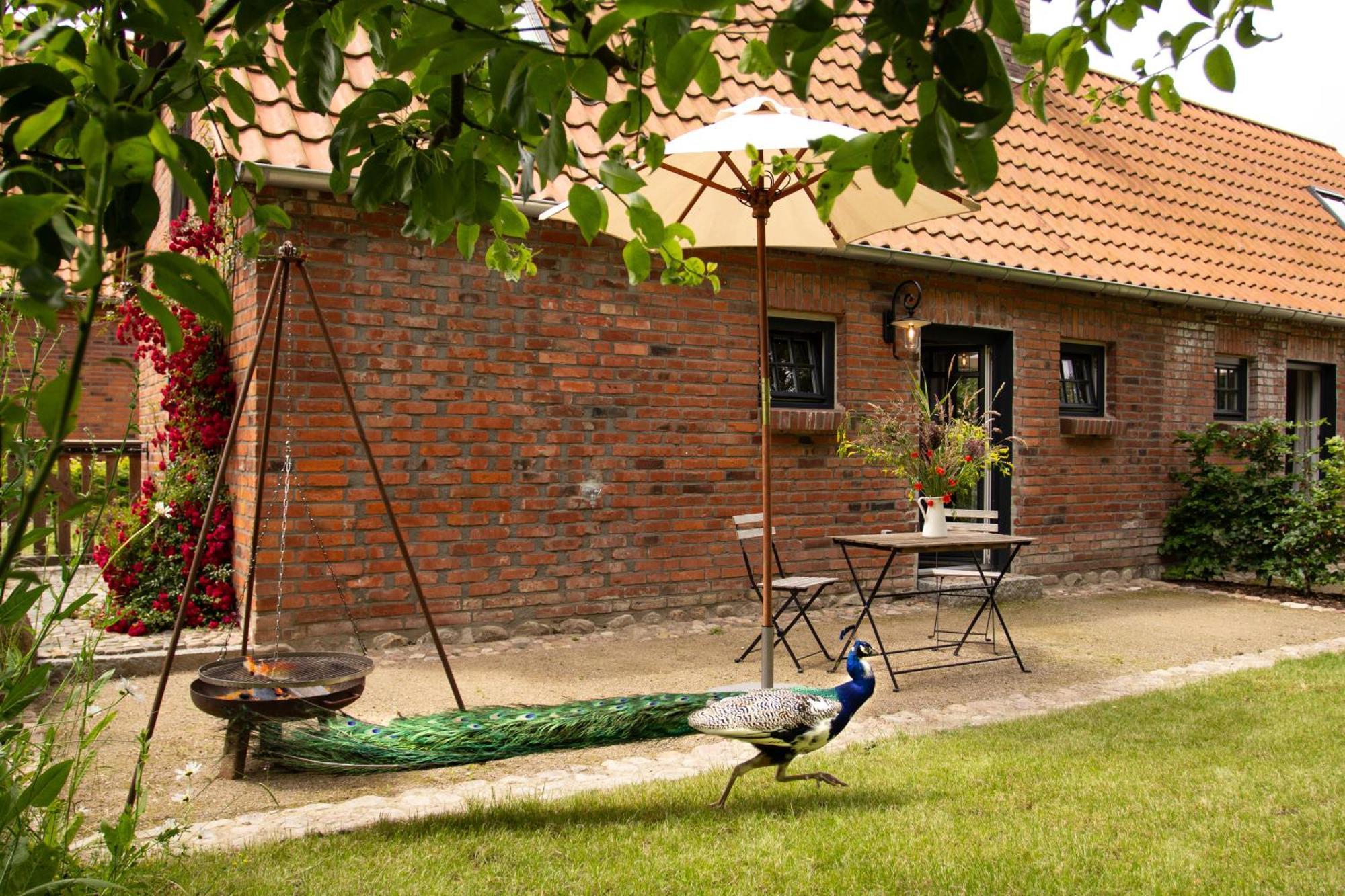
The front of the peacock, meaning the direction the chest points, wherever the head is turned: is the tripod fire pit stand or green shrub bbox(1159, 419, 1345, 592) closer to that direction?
the green shrub

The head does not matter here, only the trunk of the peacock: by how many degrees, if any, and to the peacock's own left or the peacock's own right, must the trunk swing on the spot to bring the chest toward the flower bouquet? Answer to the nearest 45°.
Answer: approximately 90° to the peacock's own left

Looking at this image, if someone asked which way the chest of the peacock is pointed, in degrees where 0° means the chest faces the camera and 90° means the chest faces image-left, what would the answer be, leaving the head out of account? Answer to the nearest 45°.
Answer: approximately 270°

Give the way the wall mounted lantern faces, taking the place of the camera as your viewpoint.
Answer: facing the viewer and to the right of the viewer

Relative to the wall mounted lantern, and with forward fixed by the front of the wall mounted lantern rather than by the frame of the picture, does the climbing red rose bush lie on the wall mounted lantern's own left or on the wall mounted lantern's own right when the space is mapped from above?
on the wall mounted lantern's own right

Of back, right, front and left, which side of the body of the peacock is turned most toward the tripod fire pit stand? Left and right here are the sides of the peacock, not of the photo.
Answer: back

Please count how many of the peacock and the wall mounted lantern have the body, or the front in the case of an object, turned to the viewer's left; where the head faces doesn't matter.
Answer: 0

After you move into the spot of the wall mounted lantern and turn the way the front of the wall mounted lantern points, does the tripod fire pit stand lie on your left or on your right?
on your right

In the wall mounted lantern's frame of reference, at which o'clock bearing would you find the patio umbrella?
The patio umbrella is roughly at 2 o'clock from the wall mounted lantern.

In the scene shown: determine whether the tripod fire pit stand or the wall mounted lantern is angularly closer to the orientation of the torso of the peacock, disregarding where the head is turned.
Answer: the wall mounted lantern

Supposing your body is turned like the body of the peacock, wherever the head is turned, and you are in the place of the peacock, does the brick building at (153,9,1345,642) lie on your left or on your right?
on your left

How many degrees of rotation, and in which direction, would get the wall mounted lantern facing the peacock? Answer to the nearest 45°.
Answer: approximately 45° to its right

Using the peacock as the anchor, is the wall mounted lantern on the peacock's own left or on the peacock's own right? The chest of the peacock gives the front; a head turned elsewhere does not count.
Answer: on the peacock's own left

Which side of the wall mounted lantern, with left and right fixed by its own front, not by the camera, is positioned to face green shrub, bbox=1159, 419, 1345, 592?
left
